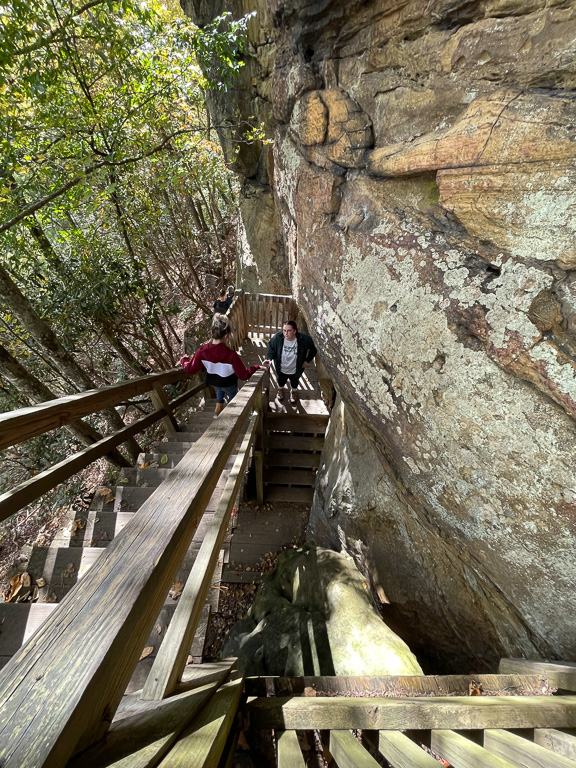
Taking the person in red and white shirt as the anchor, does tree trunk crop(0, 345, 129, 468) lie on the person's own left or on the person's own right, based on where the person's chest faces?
on the person's own left

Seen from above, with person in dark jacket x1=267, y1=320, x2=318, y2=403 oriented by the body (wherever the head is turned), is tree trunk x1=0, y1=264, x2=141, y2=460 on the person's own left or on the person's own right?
on the person's own right

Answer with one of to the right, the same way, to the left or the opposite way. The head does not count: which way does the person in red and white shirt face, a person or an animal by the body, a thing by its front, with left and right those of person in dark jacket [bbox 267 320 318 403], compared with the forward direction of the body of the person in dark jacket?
the opposite way

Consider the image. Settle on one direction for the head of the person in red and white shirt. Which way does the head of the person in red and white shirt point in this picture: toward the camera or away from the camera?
away from the camera

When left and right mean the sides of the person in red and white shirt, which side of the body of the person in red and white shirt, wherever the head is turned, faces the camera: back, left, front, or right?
back

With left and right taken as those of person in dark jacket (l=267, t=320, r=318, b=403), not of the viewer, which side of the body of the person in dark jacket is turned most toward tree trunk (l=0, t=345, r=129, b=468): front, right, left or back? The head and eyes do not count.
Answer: right

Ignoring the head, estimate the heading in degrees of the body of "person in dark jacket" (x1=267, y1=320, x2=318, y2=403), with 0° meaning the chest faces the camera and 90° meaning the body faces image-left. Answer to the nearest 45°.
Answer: approximately 0°

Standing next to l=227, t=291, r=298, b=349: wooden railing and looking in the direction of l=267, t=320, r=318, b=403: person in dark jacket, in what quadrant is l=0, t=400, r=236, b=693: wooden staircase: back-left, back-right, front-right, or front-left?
front-right

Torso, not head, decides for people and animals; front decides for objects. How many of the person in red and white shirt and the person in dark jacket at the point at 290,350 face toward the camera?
1
